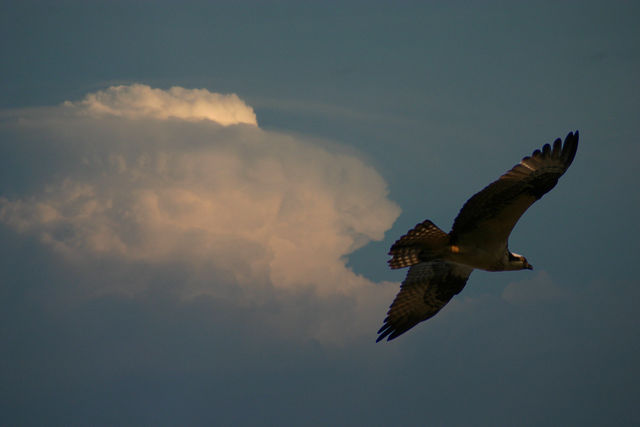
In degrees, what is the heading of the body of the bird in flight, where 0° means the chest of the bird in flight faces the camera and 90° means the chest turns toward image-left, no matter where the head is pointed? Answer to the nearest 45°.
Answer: approximately 270°
